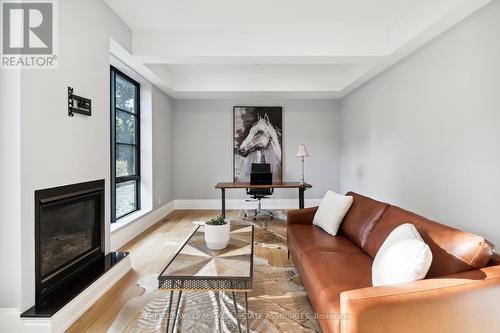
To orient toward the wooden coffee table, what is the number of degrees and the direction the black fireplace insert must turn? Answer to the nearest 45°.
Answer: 0° — it already faces it

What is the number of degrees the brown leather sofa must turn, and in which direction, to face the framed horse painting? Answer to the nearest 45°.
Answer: approximately 90° to its right

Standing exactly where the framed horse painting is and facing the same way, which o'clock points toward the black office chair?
The black office chair is roughly at 12 o'clock from the framed horse painting.

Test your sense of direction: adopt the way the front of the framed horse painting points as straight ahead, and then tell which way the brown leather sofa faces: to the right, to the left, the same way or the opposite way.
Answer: to the right

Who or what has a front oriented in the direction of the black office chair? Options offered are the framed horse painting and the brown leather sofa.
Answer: the framed horse painting

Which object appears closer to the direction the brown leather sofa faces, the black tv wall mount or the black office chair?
the black tv wall mount

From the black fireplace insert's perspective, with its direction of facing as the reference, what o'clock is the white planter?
The white planter is roughly at 12 o'clock from the black fireplace insert.

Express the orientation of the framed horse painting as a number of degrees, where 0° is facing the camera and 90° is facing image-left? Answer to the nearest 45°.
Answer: approximately 0°

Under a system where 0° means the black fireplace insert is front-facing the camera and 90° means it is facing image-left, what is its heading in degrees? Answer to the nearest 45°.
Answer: approximately 315°

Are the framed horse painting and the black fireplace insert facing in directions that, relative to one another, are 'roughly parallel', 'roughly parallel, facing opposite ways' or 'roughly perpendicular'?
roughly perpendicular

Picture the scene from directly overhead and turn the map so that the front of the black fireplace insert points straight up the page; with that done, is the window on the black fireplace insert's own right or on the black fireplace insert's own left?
on the black fireplace insert's own left

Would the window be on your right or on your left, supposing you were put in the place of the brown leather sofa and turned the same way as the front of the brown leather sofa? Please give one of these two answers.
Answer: on your right
